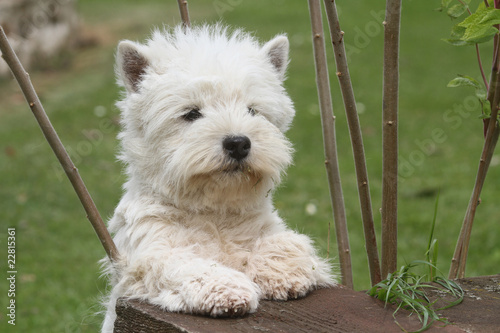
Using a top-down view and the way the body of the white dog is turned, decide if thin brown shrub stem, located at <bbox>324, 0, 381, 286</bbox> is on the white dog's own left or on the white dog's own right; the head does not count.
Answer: on the white dog's own left

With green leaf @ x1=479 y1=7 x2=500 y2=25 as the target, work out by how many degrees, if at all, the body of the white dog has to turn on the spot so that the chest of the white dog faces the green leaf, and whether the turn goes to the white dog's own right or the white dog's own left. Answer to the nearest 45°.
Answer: approximately 45° to the white dog's own left

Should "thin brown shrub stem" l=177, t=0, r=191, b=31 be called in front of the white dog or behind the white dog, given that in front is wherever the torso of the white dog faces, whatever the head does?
behind

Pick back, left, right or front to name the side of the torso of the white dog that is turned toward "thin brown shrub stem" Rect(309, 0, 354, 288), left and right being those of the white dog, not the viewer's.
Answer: left

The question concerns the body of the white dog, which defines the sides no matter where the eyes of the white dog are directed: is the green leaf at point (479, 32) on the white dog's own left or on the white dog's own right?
on the white dog's own left

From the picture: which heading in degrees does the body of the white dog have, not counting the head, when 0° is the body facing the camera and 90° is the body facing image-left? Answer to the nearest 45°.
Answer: approximately 315°
